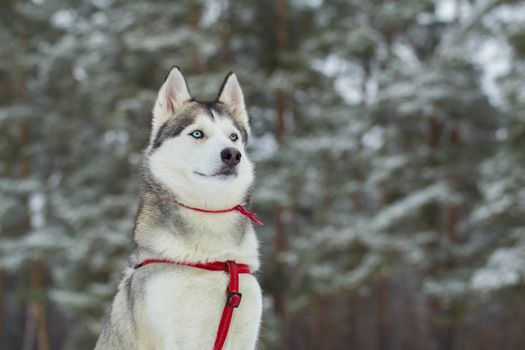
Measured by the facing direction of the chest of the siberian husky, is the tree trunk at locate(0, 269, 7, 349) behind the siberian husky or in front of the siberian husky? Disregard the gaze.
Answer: behind

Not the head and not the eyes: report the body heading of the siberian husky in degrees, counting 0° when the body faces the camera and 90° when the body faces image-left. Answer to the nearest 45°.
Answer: approximately 315°

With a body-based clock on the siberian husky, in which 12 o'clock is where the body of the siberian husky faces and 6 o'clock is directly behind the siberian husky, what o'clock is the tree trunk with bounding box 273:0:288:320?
The tree trunk is roughly at 8 o'clock from the siberian husky.
